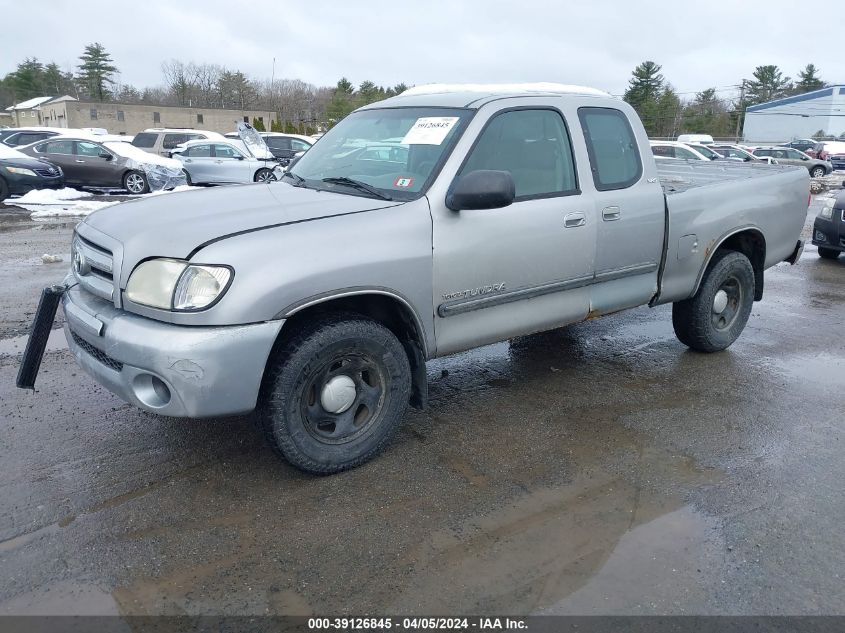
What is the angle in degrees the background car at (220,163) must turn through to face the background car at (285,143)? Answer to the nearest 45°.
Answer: approximately 45° to its left

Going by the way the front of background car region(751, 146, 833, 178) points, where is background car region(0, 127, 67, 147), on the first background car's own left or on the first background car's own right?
on the first background car's own right

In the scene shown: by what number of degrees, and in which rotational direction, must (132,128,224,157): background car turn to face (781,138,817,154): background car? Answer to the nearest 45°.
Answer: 0° — it already faces it

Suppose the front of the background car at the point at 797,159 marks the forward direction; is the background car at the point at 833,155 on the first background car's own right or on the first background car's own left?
on the first background car's own left

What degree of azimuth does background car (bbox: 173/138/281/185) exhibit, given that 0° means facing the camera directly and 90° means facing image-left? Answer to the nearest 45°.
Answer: approximately 270°
